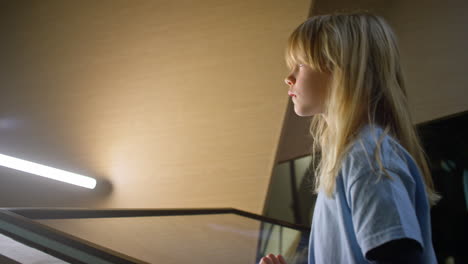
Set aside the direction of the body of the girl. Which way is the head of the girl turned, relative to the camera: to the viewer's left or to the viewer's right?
to the viewer's left

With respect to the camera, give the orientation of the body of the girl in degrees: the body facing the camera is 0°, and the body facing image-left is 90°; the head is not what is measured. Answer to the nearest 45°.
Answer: approximately 90°
